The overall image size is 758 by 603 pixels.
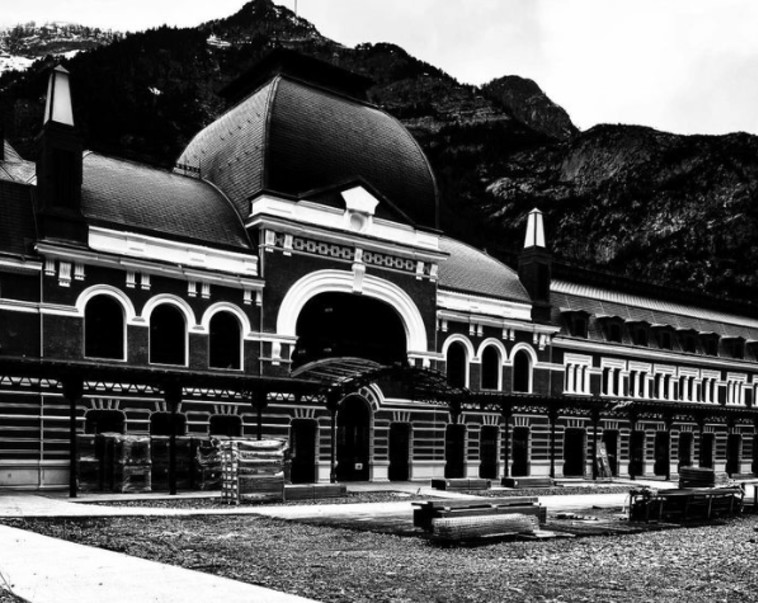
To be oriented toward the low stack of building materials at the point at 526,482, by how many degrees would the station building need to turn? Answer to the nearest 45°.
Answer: approximately 45° to its left

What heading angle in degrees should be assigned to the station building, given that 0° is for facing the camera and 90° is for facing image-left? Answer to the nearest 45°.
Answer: approximately 315°

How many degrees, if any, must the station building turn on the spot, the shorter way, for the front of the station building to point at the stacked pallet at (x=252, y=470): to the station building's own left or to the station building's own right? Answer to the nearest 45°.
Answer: approximately 45° to the station building's own right

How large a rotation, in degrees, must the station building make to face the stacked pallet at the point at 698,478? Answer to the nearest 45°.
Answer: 0° — it already faces it
